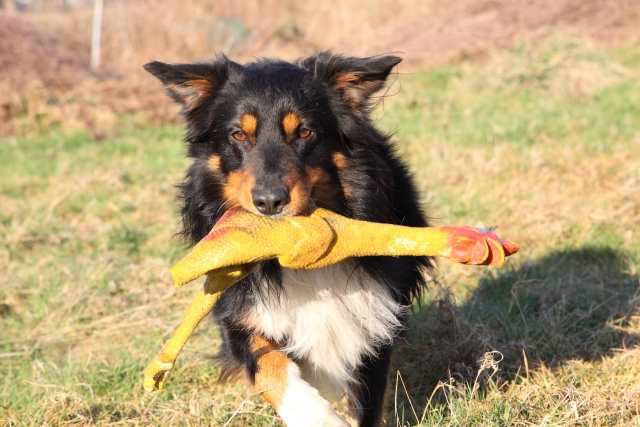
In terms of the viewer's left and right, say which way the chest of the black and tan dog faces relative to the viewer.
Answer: facing the viewer

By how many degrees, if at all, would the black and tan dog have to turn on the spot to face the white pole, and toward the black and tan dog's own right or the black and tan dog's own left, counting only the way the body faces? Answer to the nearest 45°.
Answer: approximately 180°
